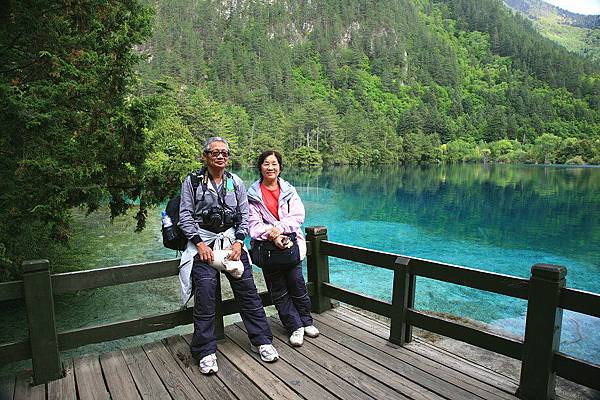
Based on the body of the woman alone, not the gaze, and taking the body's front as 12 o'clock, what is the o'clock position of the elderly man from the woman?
The elderly man is roughly at 2 o'clock from the woman.

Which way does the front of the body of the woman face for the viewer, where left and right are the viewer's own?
facing the viewer

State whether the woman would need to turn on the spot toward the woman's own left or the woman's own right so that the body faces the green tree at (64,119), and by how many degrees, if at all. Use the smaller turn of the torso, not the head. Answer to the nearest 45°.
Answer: approximately 135° to the woman's own right

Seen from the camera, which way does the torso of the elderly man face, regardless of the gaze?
toward the camera

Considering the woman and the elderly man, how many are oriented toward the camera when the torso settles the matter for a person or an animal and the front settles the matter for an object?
2

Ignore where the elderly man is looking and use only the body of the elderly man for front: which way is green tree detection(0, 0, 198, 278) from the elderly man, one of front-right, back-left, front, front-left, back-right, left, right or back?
back-right
